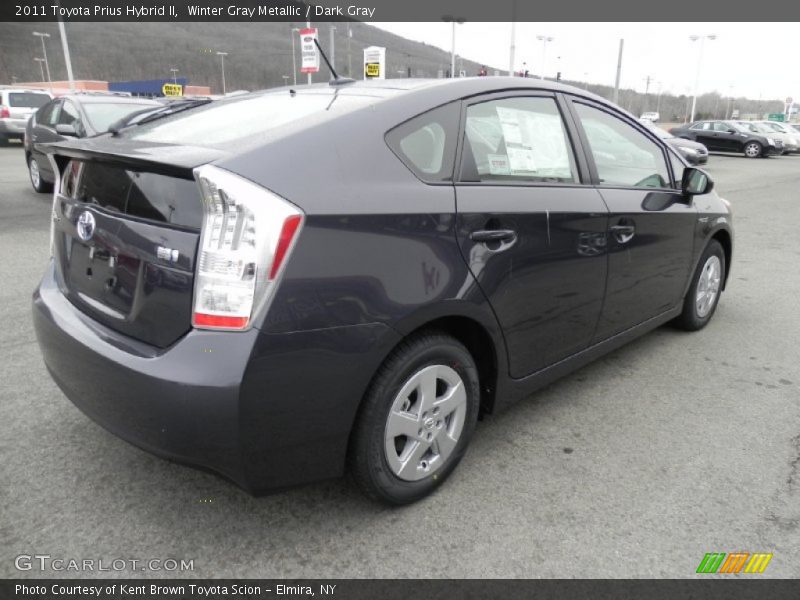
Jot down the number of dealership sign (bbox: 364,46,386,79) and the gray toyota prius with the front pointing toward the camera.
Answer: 1

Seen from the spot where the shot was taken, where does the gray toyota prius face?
facing away from the viewer and to the right of the viewer

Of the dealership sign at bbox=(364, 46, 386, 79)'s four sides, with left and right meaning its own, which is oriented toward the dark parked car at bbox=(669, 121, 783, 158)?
left

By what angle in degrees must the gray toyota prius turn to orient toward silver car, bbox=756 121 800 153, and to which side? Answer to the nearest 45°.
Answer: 0° — it already faces it

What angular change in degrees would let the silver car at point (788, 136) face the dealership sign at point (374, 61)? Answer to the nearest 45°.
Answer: approximately 180°

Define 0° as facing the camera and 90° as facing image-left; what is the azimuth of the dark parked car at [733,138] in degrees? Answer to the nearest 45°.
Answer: approximately 315°

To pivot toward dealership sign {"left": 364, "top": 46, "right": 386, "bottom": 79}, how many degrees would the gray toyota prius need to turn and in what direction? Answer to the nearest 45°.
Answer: approximately 45° to its left
